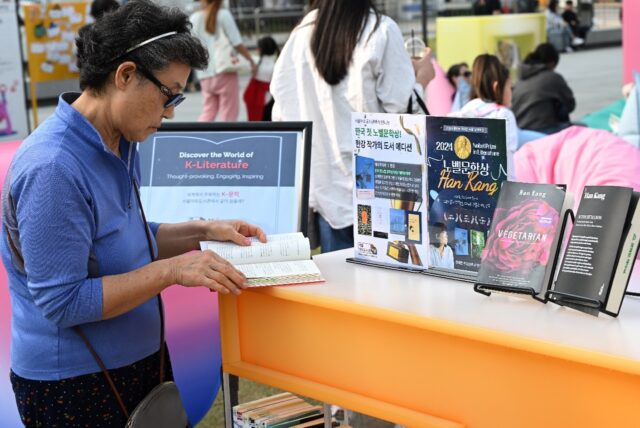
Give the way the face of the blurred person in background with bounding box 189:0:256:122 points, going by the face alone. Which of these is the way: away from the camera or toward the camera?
away from the camera

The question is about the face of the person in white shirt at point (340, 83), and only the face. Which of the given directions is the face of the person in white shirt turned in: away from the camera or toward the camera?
away from the camera

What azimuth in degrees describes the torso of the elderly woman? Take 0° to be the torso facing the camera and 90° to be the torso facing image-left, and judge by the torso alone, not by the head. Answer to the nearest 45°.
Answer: approximately 270°

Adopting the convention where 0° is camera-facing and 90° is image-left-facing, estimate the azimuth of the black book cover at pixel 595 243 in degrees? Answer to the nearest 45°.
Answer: approximately 0°

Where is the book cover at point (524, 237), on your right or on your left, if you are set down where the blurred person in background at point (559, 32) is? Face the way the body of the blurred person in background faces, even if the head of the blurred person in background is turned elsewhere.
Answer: on your right

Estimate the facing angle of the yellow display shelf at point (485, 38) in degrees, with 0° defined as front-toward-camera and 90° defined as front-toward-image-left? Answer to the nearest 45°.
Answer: approximately 0°

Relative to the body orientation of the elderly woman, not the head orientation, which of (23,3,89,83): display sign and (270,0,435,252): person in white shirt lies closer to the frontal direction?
the person in white shirt

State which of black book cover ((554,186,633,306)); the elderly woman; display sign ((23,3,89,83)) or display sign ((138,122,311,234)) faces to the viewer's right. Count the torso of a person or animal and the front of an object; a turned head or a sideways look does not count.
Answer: the elderly woman

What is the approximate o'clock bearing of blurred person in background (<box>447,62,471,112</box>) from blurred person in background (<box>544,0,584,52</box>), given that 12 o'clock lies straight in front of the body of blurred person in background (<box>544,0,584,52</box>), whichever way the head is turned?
blurred person in background (<box>447,62,471,112</box>) is roughly at 3 o'clock from blurred person in background (<box>544,0,584,52</box>).
